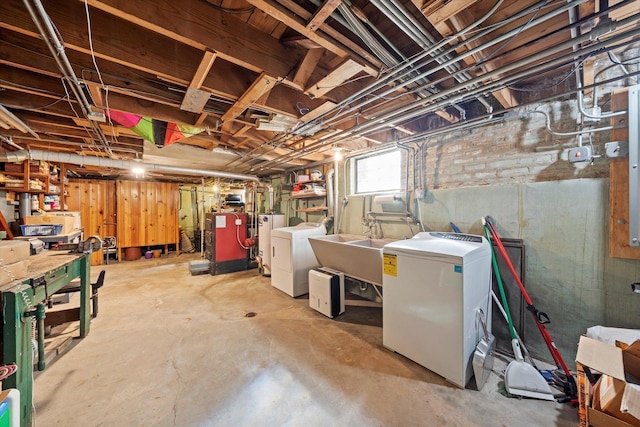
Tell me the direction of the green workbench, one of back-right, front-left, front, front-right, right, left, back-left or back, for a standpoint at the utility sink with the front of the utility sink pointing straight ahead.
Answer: front

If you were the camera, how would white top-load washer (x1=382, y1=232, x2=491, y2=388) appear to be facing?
facing the viewer and to the left of the viewer

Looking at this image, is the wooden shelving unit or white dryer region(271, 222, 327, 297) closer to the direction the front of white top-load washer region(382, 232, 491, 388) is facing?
the wooden shelving unit

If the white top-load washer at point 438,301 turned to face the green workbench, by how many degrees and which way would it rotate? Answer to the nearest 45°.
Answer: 0° — it already faces it

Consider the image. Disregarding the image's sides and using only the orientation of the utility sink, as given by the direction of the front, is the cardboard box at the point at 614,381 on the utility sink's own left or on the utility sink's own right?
on the utility sink's own left

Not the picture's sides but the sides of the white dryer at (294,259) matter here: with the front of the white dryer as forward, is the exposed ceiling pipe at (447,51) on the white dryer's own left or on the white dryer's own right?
on the white dryer's own left

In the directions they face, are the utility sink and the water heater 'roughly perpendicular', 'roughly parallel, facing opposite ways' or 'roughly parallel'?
roughly parallel

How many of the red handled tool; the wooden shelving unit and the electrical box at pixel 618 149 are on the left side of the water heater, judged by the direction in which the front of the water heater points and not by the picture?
2

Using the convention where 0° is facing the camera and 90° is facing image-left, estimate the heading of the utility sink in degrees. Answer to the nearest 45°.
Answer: approximately 45°

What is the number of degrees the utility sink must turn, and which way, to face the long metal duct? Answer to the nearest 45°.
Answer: approximately 45° to its right

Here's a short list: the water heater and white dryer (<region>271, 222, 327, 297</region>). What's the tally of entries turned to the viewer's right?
0

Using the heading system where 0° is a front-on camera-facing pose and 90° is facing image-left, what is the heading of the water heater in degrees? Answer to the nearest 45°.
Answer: approximately 45°

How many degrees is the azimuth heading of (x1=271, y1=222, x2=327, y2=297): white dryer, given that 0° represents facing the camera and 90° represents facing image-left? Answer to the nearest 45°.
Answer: approximately 45°
